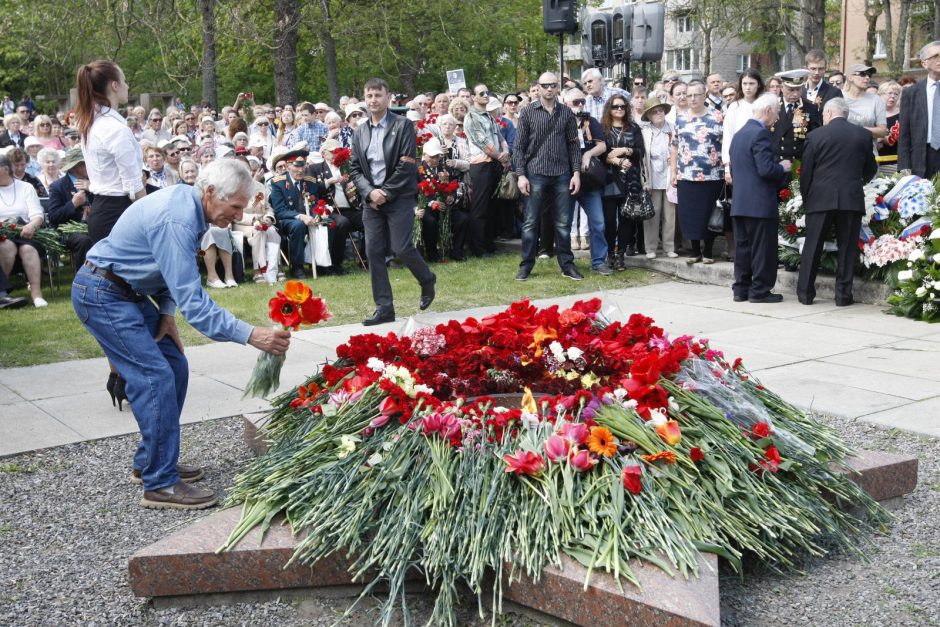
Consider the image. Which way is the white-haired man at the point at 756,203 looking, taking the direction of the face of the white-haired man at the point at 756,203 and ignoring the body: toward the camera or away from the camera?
away from the camera

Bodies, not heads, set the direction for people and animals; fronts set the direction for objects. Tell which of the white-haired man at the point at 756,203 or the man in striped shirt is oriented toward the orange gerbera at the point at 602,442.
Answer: the man in striped shirt

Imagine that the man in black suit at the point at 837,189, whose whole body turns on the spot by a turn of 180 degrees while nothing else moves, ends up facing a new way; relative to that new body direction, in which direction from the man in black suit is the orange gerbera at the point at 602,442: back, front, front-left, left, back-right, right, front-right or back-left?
front

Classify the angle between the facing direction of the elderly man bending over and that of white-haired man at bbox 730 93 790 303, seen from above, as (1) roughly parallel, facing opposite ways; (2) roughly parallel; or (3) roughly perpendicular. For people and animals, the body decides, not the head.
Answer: roughly parallel

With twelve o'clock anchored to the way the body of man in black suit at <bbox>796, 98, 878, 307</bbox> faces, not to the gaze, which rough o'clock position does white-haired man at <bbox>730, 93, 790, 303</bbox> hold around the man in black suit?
The white-haired man is roughly at 9 o'clock from the man in black suit.

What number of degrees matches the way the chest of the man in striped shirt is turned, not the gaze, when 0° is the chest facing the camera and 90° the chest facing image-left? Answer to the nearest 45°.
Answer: approximately 0°

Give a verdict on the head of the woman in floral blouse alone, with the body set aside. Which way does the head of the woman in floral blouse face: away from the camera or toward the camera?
toward the camera

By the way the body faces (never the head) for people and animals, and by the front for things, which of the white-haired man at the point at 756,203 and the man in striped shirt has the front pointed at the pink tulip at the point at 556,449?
the man in striped shirt

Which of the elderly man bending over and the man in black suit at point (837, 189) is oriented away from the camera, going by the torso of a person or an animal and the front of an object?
the man in black suit

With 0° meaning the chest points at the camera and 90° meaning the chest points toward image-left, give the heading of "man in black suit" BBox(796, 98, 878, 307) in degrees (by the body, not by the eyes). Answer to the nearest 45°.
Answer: approximately 180°

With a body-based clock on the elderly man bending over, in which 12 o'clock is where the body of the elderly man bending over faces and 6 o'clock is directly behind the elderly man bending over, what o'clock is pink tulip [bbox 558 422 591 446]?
The pink tulip is roughly at 1 o'clock from the elderly man bending over.

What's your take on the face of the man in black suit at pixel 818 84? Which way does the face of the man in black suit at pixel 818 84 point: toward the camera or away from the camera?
toward the camera

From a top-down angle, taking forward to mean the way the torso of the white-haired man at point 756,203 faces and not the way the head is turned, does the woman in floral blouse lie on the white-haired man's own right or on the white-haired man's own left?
on the white-haired man's own left

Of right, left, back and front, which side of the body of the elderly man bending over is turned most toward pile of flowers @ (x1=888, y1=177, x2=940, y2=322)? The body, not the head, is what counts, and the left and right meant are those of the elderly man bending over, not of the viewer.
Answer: front

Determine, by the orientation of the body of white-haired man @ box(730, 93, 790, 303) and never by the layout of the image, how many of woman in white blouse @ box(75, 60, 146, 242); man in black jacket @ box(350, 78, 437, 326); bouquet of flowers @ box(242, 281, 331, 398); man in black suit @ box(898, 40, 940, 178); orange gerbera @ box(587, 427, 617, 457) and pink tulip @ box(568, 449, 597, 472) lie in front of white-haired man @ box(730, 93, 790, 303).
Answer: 1

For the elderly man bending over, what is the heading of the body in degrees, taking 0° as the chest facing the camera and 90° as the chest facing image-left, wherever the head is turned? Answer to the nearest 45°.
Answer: approximately 270°

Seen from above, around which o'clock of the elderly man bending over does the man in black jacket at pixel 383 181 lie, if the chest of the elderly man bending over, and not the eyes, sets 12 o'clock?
The man in black jacket is roughly at 10 o'clock from the elderly man bending over.
